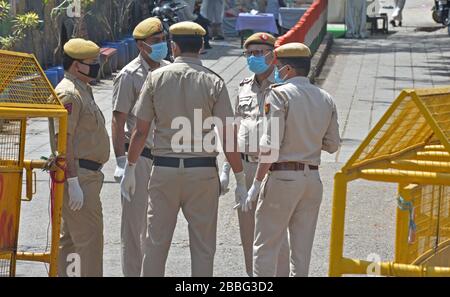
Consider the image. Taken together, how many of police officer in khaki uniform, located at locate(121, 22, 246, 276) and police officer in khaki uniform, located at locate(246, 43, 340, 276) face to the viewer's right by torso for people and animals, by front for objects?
0

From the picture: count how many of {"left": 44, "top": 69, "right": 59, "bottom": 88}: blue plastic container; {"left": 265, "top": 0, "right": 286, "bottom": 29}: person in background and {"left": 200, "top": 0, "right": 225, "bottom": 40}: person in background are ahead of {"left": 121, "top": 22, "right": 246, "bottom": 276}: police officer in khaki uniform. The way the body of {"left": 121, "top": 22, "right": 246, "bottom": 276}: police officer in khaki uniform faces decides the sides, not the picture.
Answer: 3

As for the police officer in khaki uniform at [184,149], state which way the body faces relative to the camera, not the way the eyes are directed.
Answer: away from the camera

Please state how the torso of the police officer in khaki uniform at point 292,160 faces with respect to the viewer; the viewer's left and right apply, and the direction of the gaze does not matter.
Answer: facing away from the viewer and to the left of the viewer

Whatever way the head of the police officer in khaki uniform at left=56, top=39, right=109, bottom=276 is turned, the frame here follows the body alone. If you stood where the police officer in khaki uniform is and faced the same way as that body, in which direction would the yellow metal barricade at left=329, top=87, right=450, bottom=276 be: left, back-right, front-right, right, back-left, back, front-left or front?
front-right

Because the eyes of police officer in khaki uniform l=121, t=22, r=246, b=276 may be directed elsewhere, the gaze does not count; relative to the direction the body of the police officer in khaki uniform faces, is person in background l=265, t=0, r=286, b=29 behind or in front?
in front

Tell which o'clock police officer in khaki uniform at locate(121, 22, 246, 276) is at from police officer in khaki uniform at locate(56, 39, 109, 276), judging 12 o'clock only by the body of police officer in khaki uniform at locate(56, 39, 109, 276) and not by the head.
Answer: police officer in khaki uniform at locate(121, 22, 246, 276) is roughly at 1 o'clock from police officer in khaki uniform at locate(56, 39, 109, 276).

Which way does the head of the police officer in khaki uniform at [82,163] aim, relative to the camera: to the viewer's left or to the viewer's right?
to the viewer's right

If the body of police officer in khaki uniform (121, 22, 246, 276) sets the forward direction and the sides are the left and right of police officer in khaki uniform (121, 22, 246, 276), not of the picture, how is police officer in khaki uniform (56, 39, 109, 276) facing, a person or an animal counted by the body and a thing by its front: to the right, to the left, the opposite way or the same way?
to the right

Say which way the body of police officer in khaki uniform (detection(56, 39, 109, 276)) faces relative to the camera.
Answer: to the viewer's right

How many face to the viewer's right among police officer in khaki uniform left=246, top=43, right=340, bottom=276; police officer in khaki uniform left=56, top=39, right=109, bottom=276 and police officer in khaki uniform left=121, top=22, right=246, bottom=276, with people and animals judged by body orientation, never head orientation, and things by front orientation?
1

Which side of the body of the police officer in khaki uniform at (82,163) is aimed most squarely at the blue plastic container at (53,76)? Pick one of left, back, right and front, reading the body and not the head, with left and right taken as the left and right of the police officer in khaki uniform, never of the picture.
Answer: left

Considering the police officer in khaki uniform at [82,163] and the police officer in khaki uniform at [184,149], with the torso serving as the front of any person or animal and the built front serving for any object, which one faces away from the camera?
the police officer in khaki uniform at [184,149]

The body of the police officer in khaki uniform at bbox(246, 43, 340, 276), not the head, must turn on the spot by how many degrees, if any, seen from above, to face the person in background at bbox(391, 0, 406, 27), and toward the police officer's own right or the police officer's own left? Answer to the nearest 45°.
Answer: approximately 45° to the police officer's own right

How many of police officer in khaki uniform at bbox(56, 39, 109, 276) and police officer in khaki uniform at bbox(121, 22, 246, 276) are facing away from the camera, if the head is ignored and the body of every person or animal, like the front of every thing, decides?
1

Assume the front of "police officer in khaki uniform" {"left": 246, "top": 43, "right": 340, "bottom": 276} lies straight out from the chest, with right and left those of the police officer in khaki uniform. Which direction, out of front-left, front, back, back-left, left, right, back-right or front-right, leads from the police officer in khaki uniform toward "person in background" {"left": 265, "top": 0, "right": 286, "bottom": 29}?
front-right

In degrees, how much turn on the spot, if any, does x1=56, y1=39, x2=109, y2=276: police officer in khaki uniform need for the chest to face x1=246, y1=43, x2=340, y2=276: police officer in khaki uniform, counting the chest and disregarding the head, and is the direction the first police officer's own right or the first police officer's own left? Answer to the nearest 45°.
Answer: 0° — they already face them
